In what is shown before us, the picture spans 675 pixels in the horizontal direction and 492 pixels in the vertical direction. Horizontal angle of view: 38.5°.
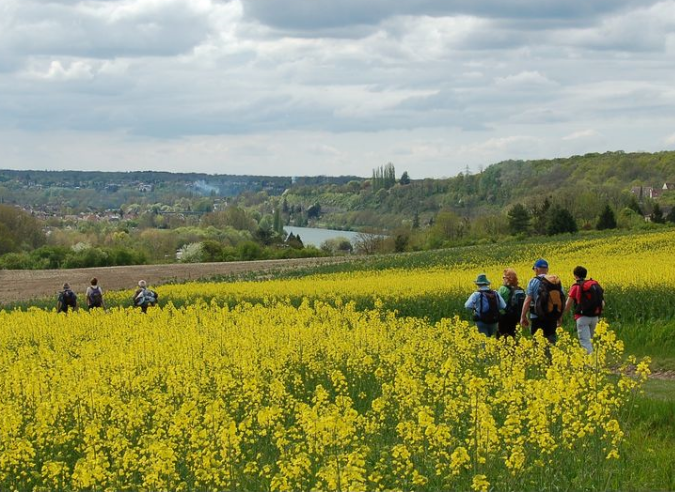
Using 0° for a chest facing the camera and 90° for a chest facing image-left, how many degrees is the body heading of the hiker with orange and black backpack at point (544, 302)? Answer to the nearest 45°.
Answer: approximately 135°

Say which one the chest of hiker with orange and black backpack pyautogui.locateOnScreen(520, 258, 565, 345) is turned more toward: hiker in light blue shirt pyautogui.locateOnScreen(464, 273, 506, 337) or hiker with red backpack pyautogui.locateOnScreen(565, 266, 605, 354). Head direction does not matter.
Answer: the hiker in light blue shirt

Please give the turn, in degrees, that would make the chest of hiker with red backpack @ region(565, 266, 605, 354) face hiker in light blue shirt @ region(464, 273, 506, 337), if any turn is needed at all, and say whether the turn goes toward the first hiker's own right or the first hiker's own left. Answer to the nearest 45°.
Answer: approximately 45° to the first hiker's own left

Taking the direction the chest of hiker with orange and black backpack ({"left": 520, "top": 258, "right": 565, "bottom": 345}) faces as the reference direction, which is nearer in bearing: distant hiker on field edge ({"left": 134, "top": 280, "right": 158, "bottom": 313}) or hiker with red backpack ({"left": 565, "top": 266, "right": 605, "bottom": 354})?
the distant hiker on field edge

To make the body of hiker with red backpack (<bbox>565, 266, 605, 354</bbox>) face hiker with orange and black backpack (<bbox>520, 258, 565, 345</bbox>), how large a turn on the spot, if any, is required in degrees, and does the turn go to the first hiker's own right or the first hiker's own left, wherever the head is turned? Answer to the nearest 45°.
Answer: approximately 90° to the first hiker's own left

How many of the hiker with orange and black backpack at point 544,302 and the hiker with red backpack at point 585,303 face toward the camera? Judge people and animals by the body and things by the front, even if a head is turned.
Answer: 0

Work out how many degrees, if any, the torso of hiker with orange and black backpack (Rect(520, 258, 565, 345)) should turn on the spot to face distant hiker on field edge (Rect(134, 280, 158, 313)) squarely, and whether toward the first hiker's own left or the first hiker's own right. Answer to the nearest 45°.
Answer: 0° — they already face them

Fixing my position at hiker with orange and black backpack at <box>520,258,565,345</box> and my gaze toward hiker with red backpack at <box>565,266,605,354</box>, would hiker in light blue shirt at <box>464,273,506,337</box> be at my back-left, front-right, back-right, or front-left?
back-left

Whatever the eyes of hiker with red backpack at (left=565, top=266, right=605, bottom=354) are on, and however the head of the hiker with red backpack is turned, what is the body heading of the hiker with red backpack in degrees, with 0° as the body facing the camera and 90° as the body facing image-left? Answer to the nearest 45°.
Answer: approximately 135°
